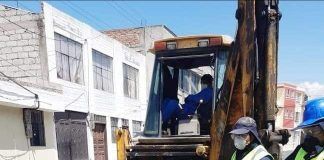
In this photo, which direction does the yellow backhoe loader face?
away from the camera

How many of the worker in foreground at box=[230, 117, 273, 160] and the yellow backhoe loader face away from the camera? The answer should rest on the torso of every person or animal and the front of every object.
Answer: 1

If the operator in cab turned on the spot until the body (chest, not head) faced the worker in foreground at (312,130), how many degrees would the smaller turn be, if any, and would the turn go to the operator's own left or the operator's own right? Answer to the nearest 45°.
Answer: approximately 90° to the operator's own left

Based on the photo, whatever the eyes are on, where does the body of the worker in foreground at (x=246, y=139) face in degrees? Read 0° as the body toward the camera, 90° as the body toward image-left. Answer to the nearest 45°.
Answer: approximately 45°

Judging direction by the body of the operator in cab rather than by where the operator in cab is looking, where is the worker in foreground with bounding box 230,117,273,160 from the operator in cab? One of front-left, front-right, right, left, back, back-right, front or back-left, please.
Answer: left

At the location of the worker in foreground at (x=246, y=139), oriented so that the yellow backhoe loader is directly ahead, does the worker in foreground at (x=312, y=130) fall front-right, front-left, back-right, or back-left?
back-right
